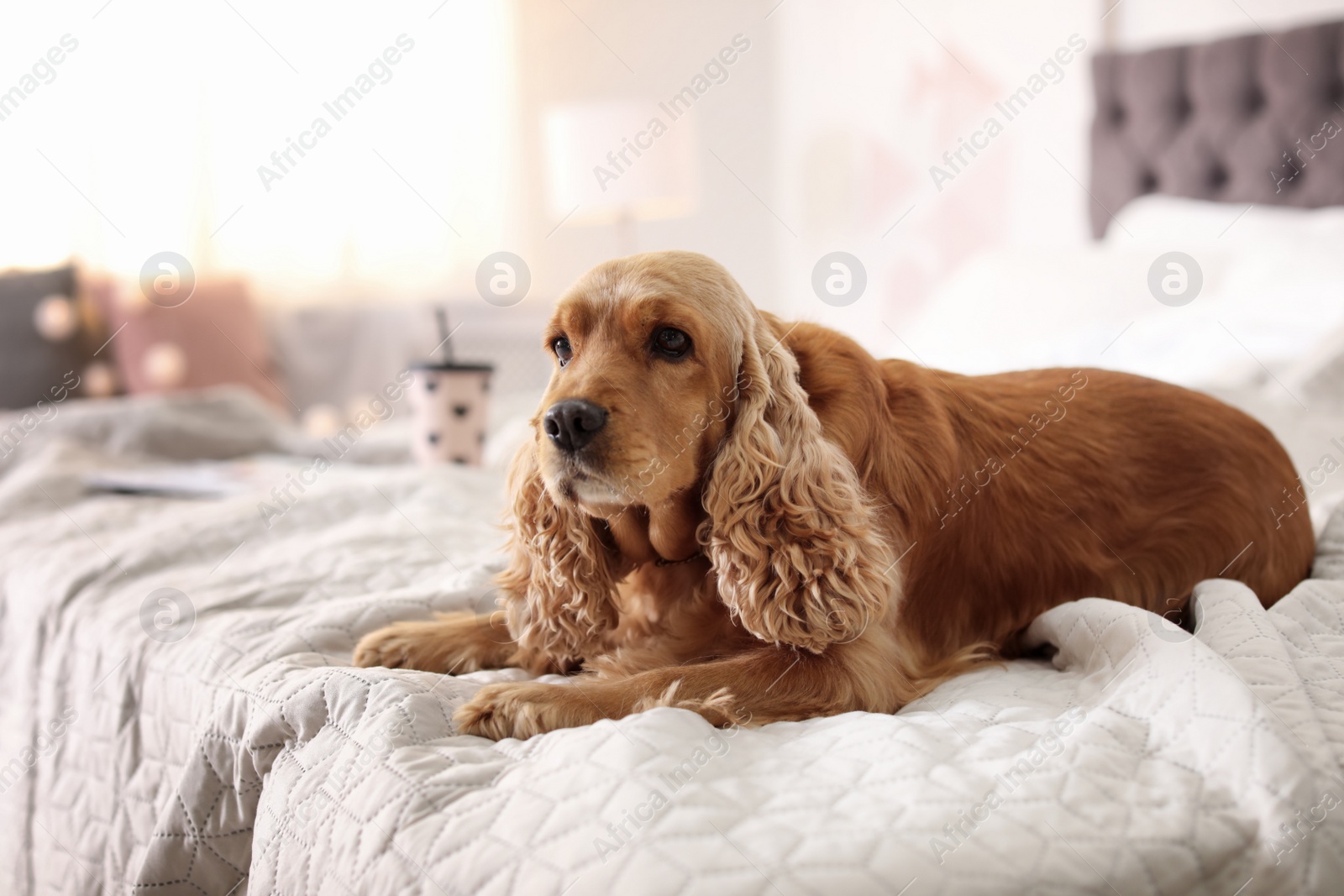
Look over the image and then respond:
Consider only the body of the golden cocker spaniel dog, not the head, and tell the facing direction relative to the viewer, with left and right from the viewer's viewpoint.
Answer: facing the viewer and to the left of the viewer

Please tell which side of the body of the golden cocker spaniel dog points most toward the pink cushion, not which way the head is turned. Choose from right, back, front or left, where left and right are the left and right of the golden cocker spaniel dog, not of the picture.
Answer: right

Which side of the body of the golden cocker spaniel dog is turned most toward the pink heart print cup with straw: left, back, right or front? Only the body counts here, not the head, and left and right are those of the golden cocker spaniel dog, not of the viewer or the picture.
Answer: right
